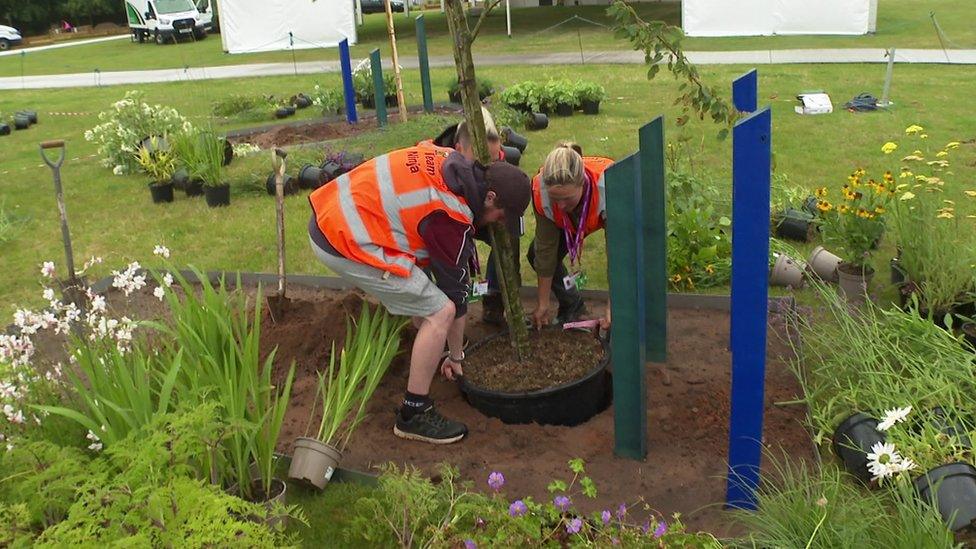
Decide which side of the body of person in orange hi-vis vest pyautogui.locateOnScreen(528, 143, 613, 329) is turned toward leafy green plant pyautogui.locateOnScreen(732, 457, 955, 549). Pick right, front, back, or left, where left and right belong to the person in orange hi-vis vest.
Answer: front

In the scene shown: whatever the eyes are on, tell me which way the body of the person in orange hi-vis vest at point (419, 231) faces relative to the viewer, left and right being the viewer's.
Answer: facing to the right of the viewer

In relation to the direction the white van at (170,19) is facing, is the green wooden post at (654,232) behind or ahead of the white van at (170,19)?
ahead

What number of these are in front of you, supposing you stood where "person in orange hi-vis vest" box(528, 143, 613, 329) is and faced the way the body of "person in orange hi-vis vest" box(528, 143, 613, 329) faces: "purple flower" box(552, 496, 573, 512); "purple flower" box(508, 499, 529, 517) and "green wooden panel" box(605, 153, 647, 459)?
3

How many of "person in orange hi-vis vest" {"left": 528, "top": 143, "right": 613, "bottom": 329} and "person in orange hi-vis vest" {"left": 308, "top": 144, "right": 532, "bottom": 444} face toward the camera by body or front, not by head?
1

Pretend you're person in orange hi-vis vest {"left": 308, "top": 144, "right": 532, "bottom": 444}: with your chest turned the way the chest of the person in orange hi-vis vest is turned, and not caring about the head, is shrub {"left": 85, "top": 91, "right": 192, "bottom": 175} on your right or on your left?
on your left

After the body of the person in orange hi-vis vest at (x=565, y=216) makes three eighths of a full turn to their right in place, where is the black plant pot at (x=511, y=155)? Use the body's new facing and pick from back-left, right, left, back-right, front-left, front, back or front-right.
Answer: front-right

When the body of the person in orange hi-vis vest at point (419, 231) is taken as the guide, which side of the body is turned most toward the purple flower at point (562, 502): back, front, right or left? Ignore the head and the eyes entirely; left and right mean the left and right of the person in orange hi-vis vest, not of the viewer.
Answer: right
